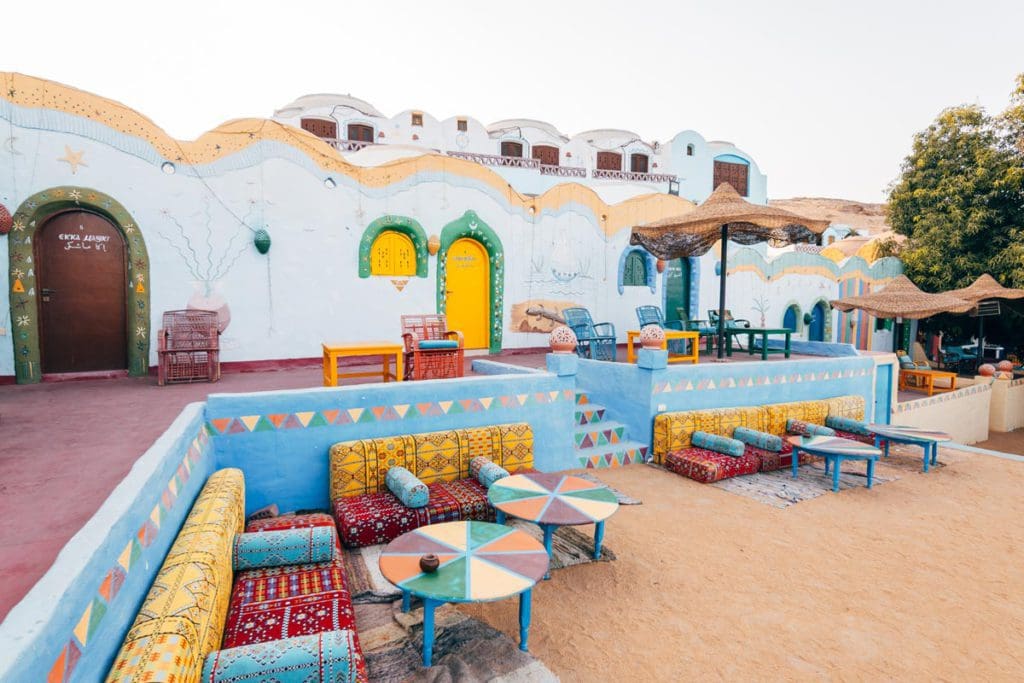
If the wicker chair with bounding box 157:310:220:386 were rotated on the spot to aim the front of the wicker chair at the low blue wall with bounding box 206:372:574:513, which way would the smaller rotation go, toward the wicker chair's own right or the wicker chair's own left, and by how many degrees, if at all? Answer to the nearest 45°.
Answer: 0° — it already faces it

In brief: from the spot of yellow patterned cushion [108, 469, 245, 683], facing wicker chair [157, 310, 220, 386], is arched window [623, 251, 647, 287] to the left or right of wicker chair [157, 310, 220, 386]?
right

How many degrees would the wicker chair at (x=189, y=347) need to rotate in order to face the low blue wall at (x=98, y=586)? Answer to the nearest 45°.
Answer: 0° — it already faces it

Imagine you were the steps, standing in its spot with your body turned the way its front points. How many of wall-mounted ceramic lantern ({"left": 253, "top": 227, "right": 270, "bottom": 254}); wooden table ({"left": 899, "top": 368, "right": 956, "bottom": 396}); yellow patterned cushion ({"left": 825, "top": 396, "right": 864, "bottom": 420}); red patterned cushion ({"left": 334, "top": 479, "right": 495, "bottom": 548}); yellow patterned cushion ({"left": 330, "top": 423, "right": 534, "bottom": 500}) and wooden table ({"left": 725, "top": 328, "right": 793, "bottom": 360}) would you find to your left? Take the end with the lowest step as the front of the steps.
3

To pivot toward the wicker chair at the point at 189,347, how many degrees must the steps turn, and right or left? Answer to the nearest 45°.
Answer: approximately 135° to its right

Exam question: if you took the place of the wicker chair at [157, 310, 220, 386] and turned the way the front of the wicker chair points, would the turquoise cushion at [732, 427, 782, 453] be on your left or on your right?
on your left

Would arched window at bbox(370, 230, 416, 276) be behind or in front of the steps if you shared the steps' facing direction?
behind

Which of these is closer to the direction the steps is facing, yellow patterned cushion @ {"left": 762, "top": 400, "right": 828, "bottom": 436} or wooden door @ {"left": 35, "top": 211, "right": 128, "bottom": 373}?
the yellow patterned cushion

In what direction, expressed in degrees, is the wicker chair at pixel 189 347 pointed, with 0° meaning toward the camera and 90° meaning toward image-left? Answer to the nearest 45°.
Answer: approximately 0°

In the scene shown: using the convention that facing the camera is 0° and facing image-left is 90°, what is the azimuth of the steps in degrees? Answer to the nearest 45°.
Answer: approximately 315°

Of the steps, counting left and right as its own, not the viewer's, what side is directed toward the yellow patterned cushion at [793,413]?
left

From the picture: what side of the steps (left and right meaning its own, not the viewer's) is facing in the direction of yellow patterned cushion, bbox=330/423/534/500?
right
